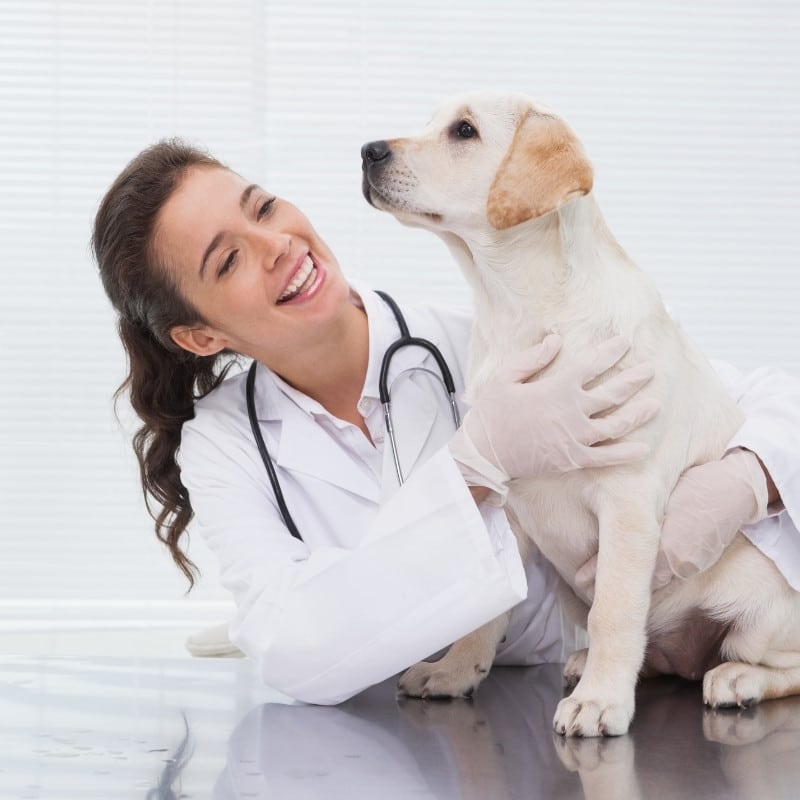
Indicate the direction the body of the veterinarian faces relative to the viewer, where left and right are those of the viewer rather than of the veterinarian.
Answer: facing the viewer and to the right of the viewer

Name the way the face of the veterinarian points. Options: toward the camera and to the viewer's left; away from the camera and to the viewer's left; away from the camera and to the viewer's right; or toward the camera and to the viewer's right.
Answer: toward the camera and to the viewer's right

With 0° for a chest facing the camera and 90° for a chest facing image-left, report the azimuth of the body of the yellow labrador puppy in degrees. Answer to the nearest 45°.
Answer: approximately 45°
